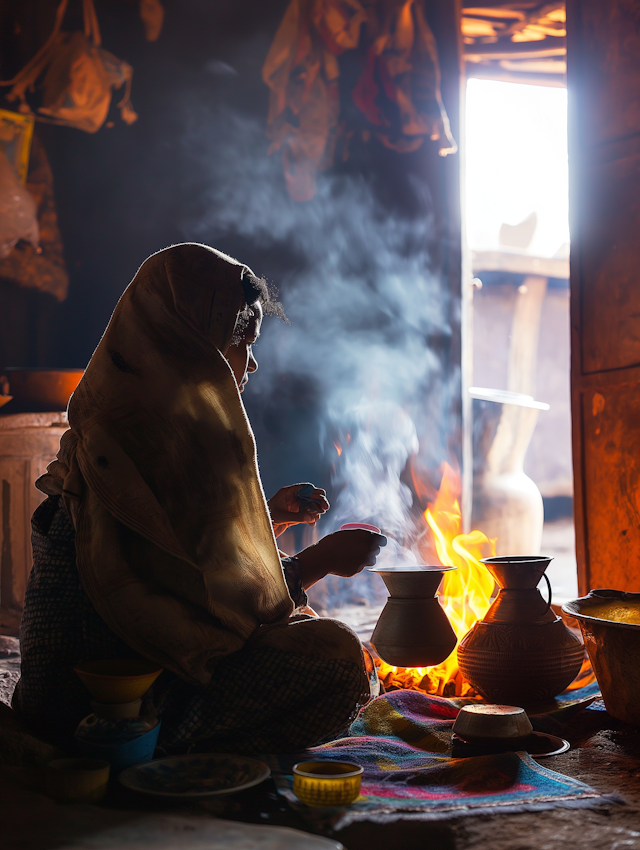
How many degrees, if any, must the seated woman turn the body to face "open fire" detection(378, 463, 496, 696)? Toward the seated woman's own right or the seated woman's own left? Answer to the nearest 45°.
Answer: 0° — they already face it

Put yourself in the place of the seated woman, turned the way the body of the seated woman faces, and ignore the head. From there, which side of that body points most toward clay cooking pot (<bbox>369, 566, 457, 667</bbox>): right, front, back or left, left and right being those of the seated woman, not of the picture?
front

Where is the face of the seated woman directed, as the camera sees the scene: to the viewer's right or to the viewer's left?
to the viewer's right

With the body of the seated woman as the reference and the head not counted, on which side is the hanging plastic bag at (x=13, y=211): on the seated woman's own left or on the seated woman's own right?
on the seated woman's own left

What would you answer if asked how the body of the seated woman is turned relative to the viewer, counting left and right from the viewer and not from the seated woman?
facing away from the viewer and to the right of the viewer

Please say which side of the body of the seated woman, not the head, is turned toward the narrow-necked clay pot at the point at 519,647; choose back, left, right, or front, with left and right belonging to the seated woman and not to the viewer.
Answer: front

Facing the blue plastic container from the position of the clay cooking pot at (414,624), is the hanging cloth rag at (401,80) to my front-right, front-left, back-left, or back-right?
back-right
